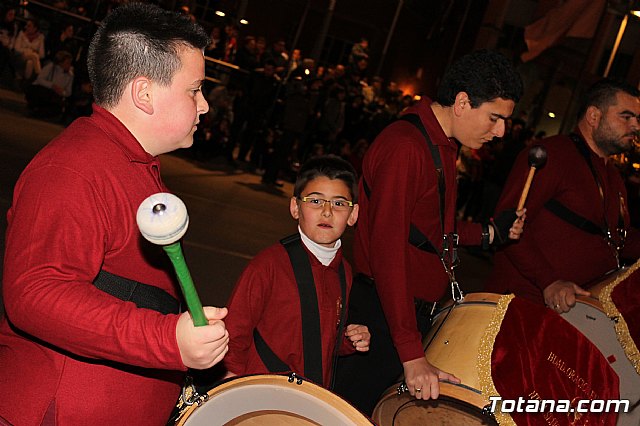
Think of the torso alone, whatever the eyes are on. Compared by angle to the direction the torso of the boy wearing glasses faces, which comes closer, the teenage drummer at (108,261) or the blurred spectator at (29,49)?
the teenage drummer

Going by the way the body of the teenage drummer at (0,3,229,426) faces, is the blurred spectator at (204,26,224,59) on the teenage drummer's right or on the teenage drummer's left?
on the teenage drummer's left

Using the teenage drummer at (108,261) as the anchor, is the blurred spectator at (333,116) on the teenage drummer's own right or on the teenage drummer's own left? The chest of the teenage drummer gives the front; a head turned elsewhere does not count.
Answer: on the teenage drummer's own left

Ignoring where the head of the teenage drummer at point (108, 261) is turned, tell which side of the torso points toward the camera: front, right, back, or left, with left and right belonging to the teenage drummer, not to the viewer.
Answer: right

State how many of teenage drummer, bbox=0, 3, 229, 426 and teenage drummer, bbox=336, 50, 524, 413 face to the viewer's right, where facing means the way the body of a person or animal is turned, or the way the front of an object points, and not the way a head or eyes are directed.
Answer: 2

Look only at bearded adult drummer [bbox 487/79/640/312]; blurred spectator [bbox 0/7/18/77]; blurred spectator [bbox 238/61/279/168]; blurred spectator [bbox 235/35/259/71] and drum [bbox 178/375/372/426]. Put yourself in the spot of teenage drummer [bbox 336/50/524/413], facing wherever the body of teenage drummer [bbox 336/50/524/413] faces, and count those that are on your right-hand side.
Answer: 1

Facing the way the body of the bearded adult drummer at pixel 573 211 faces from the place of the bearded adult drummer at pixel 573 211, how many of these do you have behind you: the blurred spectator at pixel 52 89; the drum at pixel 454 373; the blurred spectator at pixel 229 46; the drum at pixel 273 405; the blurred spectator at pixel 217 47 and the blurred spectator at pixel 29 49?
4

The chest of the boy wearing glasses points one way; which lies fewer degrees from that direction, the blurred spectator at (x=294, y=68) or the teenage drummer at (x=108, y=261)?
the teenage drummer

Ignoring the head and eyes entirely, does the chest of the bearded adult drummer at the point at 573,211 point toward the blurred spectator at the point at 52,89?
no

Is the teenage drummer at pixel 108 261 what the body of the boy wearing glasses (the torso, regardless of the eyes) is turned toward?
no

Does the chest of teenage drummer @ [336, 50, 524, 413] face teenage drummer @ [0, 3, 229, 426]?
no

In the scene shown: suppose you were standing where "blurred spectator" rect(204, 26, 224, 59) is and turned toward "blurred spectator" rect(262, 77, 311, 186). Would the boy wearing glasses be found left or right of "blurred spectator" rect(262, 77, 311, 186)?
right

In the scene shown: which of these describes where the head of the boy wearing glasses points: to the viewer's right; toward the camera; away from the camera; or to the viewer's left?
toward the camera

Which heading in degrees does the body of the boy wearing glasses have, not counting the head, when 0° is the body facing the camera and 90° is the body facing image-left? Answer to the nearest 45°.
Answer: approximately 315°

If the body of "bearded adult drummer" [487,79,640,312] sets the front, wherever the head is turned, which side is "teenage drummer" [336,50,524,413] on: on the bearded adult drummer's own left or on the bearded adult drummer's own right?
on the bearded adult drummer's own right

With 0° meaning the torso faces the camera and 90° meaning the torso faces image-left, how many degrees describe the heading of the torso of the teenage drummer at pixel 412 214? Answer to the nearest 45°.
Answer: approximately 270°

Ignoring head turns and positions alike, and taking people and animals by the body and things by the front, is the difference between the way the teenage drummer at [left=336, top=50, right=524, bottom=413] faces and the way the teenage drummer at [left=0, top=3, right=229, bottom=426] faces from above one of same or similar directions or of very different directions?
same or similar directions

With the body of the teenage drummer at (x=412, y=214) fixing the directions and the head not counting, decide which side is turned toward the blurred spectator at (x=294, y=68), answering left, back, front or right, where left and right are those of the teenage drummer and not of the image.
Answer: left
